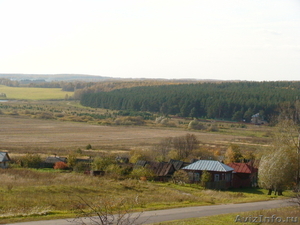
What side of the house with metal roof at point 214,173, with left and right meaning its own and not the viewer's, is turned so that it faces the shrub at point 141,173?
right

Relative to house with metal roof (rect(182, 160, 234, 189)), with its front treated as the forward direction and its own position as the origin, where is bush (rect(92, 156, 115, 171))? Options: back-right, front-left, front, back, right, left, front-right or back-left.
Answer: right

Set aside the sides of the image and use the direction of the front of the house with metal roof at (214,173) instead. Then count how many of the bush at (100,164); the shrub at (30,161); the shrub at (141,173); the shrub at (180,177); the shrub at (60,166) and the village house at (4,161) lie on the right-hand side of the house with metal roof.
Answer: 6

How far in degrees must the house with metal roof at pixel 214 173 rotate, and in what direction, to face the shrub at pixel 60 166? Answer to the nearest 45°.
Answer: approximately 90° to its right

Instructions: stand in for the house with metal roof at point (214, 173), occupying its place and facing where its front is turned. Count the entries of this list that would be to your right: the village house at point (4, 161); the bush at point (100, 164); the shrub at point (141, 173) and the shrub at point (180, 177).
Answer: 4

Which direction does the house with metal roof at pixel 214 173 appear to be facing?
toward the camera

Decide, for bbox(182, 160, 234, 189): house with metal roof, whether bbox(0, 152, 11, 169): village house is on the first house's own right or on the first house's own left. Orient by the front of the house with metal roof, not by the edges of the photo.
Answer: on the first house's own right

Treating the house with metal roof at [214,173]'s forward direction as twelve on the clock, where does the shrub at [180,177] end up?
The shrub is roughly at 3 o'clock from the house with metal roof.

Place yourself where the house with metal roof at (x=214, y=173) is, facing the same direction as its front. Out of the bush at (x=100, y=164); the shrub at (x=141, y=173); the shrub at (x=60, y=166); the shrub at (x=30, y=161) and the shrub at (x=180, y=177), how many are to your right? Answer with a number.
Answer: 5

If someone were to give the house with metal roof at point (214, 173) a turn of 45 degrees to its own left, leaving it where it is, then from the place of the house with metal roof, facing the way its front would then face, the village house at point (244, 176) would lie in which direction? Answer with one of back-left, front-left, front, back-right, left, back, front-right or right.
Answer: left

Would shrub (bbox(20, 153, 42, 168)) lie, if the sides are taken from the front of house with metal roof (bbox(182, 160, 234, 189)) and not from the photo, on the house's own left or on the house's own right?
on the house's own right

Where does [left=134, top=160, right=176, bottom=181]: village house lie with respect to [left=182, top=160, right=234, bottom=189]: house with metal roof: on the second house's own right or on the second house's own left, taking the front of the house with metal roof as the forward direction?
on the second house's own right
